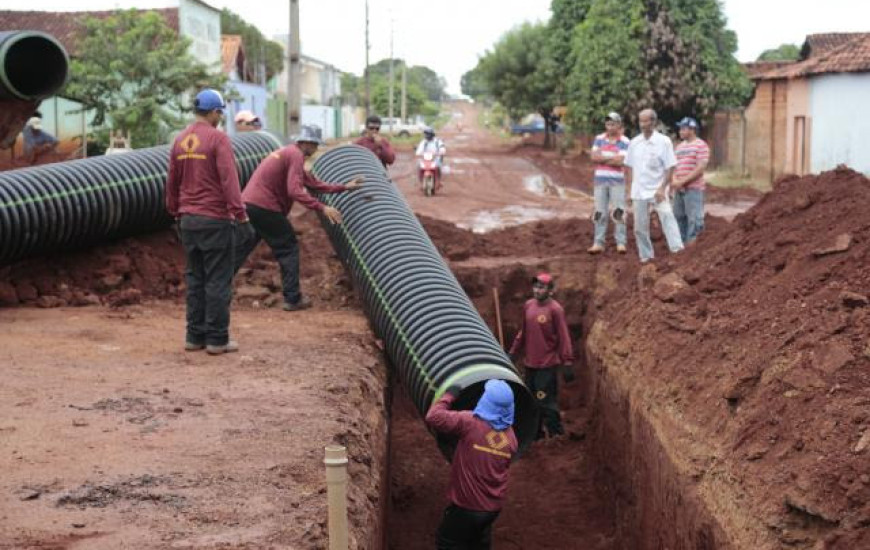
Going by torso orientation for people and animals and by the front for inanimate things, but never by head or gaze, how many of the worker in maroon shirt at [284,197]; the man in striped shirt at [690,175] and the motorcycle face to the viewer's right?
1

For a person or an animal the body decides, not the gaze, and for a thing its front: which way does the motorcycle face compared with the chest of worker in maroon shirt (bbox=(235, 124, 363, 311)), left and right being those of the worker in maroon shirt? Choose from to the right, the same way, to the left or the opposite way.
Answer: to the right

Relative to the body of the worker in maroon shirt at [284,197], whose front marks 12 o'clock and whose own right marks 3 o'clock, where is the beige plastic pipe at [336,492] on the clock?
The beige plastic pipe is roughly at 3 o'clock from the worker in maroon shirt.

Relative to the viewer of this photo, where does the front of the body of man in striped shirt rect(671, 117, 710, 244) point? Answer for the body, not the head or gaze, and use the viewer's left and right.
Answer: facing the viewer and to the left of the viewer

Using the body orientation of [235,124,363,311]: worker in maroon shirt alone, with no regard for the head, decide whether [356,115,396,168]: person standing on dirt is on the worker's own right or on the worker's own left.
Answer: on the worker's own left

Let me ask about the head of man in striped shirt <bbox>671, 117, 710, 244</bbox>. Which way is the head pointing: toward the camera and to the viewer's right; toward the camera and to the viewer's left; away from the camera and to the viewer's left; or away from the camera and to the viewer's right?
toward the camera and to the viewer's left

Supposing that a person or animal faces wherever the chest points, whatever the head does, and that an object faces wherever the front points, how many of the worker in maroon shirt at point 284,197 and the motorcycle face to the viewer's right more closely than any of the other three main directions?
1

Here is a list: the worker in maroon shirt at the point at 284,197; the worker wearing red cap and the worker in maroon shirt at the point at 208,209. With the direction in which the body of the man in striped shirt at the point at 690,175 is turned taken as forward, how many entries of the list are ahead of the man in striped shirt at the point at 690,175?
3

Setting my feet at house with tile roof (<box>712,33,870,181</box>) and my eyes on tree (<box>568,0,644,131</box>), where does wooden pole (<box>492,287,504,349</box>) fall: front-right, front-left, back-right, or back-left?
back-left

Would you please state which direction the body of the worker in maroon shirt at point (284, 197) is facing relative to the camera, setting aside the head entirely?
to the viewer's right

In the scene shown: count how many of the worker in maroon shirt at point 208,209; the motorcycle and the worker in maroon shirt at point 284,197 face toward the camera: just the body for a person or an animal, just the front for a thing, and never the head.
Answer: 1

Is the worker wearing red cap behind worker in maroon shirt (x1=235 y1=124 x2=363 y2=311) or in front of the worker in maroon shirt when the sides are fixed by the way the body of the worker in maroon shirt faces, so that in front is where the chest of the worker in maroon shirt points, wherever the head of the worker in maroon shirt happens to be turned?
in front

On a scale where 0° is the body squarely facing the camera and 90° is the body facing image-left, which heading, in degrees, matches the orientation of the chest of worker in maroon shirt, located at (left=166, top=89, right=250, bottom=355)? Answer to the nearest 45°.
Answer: approximately 225°

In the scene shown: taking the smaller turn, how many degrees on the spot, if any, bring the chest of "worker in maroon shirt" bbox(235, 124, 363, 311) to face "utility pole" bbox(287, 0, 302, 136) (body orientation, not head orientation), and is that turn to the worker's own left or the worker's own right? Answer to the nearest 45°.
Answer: approximately 90° to the worker's own left

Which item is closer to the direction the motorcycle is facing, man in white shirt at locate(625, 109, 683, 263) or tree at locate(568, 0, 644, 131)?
the man in white shirt

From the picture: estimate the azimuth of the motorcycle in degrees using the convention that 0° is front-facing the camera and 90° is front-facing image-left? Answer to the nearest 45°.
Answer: approximately 0°
